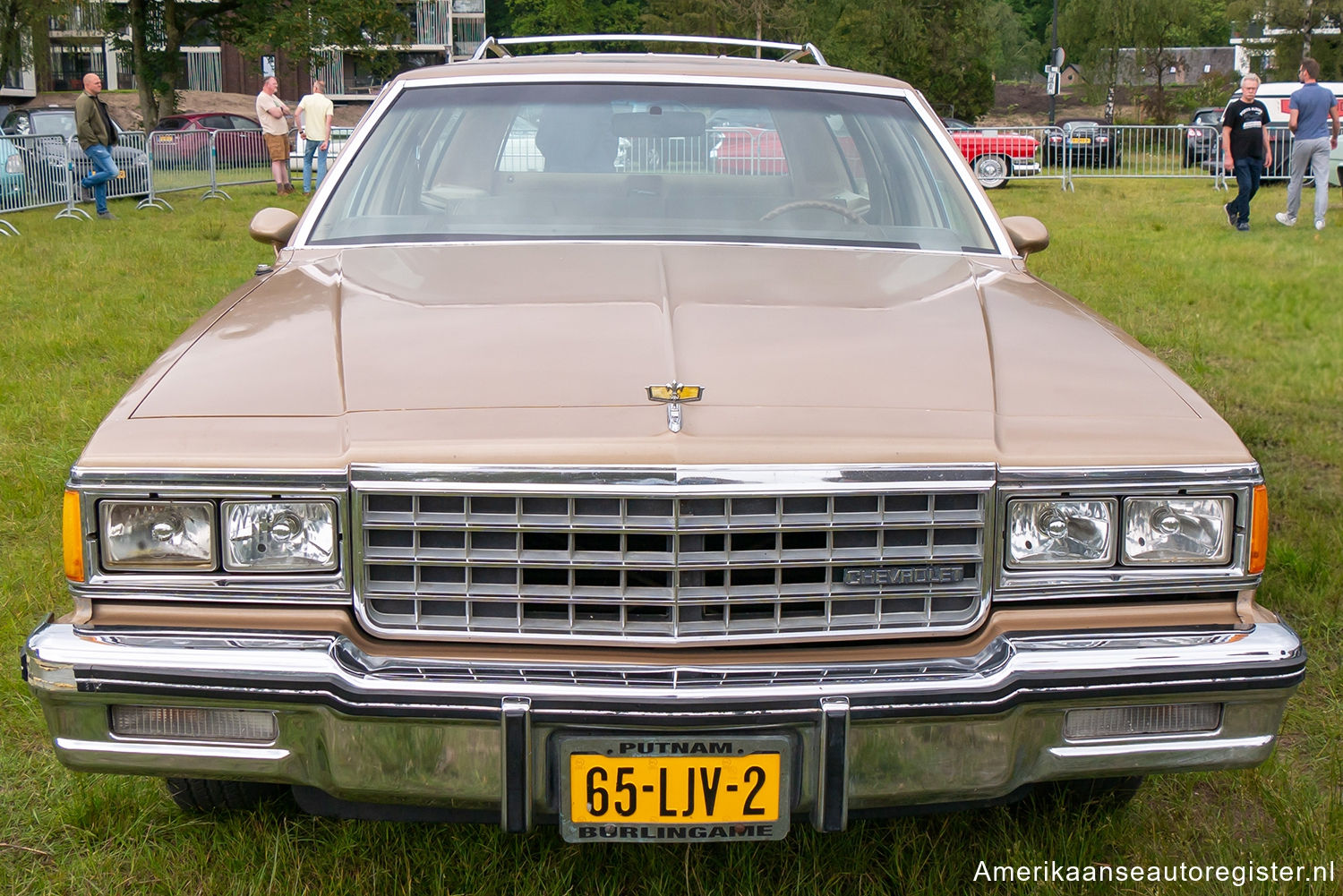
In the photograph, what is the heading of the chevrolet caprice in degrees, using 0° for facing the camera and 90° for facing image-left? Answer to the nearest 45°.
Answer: approximately 0°

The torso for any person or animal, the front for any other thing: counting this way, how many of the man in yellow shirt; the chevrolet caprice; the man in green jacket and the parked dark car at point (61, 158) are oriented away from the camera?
1

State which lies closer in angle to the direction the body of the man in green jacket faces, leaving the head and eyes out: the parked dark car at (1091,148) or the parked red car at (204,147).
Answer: the parked dark car

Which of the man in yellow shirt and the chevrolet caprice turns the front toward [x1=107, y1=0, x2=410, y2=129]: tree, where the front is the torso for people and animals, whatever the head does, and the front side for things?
the man in yellow shirt

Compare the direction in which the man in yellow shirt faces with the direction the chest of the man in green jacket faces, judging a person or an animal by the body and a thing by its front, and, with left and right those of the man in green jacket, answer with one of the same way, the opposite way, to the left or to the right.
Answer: to the left

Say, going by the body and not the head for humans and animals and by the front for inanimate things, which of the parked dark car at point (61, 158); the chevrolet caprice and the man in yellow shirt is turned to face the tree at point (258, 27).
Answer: the man in yellow shirt

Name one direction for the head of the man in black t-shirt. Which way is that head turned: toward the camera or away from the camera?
toward the camera

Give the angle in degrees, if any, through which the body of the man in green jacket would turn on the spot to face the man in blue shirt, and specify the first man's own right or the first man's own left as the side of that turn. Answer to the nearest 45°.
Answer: approximately 45° to the first man's own right

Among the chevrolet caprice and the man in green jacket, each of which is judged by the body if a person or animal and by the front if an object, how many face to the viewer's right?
1

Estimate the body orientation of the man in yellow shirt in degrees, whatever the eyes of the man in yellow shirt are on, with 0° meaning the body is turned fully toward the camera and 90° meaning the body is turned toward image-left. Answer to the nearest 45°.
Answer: approximately 180°
